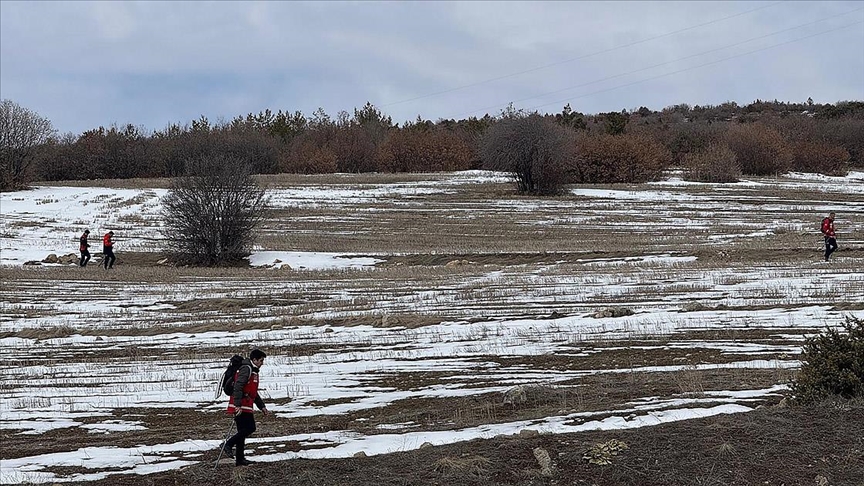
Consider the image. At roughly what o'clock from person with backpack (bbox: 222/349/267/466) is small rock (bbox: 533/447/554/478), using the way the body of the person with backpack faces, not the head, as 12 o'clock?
The small rock is roughly at 1 o'clock from the person with backpack.

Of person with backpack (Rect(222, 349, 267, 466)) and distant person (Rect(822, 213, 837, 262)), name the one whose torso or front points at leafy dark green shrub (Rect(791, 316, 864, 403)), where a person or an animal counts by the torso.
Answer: the person with backpack

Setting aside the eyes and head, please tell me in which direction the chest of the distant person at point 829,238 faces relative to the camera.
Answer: to the viewer's right

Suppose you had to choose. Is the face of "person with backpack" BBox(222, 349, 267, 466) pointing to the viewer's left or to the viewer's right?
to the viewer's right

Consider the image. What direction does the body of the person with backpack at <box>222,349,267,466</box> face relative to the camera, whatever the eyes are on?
to the viewer's right

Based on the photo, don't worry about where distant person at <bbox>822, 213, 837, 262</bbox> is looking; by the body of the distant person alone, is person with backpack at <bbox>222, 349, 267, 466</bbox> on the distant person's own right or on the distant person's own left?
on the distant person's own right
